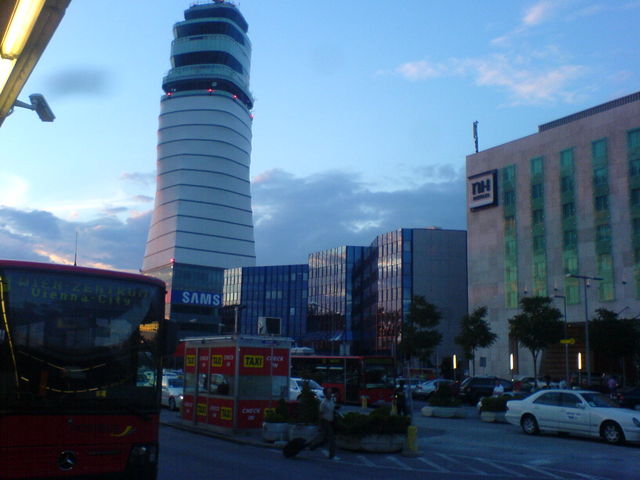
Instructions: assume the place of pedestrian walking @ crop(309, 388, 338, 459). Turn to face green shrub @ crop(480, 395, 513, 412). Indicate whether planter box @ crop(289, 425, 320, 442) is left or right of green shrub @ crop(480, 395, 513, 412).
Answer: left

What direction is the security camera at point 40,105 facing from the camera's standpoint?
to the viewer's right

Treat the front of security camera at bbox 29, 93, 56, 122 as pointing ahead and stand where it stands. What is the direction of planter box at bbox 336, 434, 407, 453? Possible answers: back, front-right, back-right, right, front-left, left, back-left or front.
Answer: front-left

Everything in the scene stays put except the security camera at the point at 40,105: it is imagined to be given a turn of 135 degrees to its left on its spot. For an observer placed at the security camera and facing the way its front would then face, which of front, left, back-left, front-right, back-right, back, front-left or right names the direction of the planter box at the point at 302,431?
right

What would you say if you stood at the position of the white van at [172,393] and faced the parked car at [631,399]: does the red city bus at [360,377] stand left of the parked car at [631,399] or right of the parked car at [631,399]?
left

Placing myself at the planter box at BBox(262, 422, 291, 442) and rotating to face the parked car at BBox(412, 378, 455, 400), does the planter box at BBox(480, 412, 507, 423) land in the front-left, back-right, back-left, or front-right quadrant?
front-right
